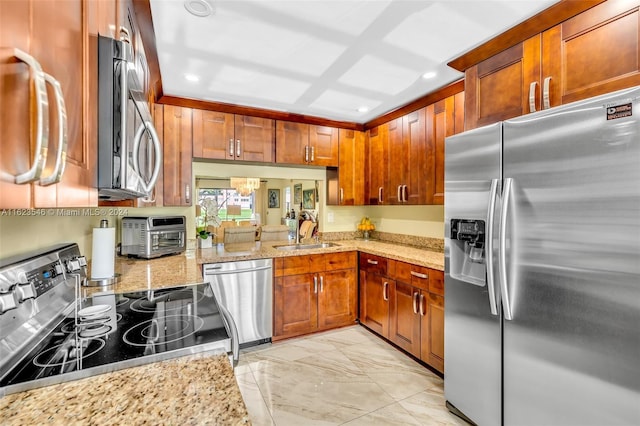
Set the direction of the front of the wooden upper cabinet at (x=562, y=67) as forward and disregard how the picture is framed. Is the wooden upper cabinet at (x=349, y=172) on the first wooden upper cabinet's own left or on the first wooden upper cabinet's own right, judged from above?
on the first wooden upper cabinet's own right

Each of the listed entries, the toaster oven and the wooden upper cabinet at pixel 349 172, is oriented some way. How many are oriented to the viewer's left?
0

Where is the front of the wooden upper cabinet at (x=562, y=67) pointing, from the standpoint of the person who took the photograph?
facing the viewer and to the left of the viewer

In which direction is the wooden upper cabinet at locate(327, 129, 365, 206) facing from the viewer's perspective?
toward the camera

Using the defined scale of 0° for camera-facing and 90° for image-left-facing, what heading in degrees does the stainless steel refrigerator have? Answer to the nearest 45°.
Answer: approximately 45°

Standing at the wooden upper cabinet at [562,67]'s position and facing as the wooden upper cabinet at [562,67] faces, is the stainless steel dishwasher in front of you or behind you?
in front

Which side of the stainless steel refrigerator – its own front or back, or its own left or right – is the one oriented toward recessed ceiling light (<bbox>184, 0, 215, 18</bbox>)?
front

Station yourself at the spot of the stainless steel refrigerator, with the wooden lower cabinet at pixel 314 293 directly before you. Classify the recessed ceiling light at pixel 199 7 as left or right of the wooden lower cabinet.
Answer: left

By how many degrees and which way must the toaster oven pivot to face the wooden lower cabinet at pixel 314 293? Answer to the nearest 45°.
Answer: approximately 45° to its left

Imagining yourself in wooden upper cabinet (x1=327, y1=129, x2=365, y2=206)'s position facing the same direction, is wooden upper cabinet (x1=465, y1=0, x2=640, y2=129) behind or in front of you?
in front
